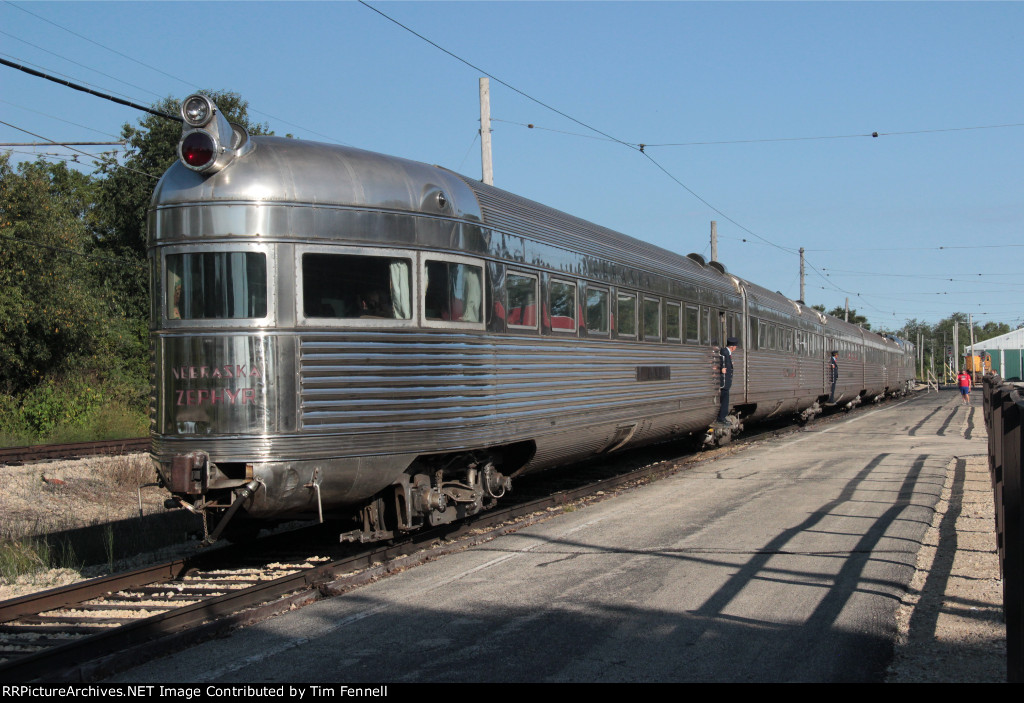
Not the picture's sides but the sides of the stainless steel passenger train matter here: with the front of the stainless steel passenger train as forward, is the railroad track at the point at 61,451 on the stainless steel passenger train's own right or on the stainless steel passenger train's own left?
on the stainless steel passenger train's own left

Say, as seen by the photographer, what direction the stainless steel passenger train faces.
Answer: facing away from the viewer and to the right of the viewer

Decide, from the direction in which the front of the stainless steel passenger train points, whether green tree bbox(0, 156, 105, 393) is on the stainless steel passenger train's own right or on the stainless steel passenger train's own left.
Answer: on the stainless steel passenger train's own left
